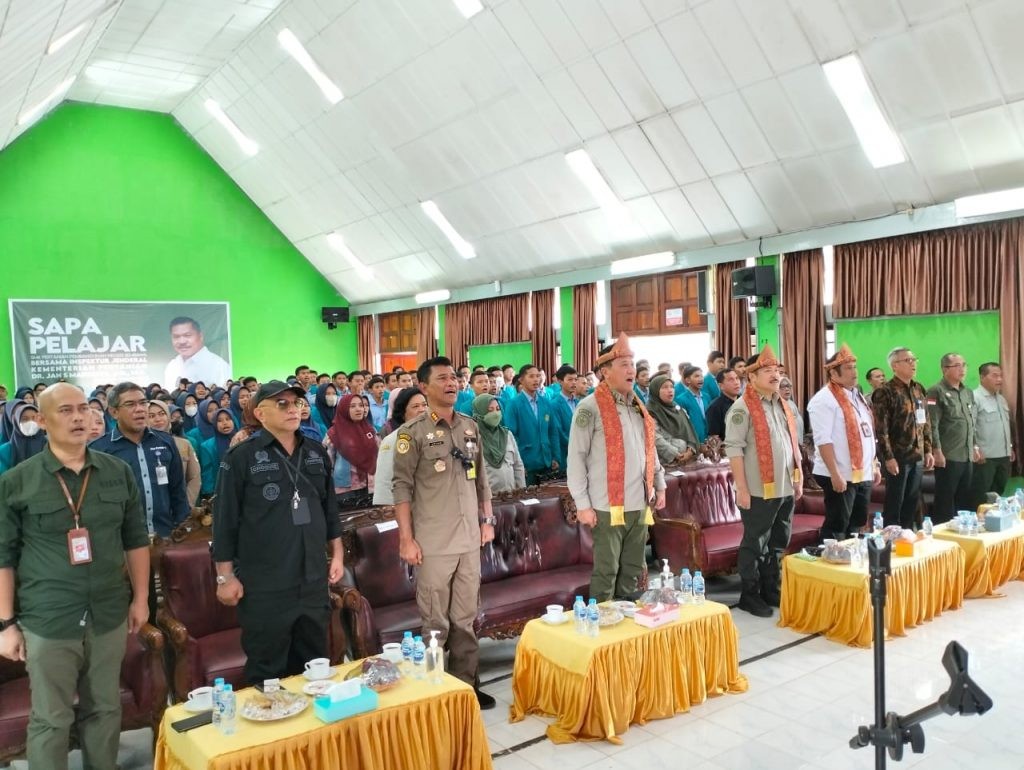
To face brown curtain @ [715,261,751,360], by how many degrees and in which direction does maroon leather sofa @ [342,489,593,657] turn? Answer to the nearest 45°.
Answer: approximately 90° to its left

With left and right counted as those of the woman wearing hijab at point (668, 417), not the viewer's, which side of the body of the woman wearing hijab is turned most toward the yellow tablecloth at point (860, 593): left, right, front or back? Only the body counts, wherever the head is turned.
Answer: front

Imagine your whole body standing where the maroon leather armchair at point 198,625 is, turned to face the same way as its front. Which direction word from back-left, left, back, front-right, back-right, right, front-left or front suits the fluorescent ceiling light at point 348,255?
back-left

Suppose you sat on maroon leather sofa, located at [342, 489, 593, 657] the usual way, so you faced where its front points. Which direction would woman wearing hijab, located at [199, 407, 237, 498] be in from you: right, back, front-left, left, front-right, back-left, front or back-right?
back

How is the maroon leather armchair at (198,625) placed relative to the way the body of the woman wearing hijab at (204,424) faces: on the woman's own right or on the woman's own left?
on the woman's own right

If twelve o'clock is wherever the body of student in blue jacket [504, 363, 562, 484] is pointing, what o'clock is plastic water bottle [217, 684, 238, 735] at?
The plastic water bottle is roughly at 2 o'clock from the student in blue jacket.

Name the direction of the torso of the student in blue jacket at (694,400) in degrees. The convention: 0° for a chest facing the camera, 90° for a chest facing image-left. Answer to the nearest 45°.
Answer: approximately 315°

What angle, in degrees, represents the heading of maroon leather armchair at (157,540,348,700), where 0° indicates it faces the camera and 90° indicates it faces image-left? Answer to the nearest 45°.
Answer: approximately 315°

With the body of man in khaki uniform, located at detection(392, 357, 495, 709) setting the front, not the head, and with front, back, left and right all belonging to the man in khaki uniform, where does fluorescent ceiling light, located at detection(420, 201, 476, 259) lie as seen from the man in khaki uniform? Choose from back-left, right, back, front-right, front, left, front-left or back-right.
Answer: back-left

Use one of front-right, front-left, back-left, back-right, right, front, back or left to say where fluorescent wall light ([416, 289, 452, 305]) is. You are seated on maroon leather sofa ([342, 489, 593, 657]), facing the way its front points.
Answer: back-left
